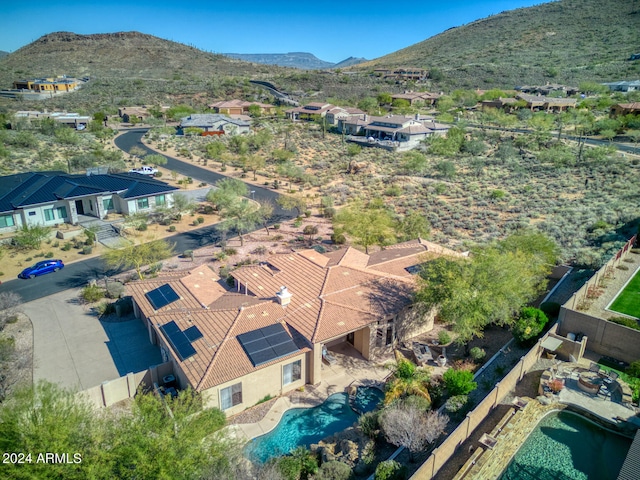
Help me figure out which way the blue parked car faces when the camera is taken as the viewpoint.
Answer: facing the viewer and to the left of the viewer

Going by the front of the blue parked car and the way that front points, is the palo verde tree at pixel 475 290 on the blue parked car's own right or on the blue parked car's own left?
on the blue parked car's own left

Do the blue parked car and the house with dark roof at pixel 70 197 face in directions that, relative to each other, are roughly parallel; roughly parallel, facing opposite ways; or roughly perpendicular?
roughly perpendicular

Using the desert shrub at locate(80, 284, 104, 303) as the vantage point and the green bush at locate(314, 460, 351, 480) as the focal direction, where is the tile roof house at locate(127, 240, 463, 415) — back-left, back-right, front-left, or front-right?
front-left

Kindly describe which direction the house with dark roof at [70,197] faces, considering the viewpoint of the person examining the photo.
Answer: facing the viewer and to the right of the viewer

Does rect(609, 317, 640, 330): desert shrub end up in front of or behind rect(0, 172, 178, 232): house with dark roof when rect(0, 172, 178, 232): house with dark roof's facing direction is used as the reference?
in front

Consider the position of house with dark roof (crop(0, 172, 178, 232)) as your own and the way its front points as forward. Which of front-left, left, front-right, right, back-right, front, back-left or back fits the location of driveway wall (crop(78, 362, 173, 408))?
front-right

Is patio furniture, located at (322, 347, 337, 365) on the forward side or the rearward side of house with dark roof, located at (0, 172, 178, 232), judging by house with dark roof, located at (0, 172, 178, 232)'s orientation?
on the forward side

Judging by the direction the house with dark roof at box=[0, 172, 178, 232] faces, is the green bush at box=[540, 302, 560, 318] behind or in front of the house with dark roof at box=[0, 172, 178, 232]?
in front

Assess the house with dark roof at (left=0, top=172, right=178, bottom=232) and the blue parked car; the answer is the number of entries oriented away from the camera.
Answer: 0

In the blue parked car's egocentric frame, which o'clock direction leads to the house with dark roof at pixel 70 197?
The house with dark roof is roughly at 5 o'clock from the blue parked car.
